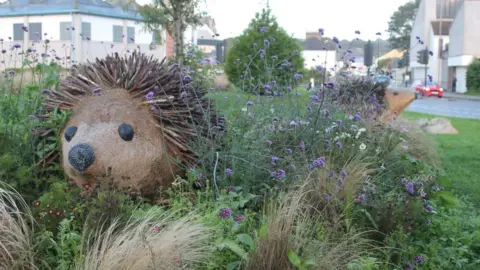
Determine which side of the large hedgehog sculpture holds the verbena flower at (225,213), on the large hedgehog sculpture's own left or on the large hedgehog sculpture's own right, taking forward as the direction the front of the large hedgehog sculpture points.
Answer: on the large hedgehog sculpture's own left

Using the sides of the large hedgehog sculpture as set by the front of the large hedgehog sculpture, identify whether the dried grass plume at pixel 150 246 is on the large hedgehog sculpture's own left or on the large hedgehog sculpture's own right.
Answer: on the large hedgehog sculpture's own left

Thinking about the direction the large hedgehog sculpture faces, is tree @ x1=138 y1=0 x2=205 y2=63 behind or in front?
behind

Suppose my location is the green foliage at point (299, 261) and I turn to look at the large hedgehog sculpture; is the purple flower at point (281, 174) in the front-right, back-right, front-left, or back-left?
front-right

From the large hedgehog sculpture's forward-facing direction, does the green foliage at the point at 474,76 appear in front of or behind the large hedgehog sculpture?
behind

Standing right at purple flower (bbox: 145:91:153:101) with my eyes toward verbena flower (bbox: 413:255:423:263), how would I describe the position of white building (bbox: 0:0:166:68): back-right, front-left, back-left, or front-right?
back-left

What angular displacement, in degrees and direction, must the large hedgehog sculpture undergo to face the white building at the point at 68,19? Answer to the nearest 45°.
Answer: approximately 135° to its right

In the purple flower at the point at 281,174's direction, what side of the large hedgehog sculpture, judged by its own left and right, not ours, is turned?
left

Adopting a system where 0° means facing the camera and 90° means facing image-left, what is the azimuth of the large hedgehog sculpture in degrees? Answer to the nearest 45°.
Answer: approximately 45°

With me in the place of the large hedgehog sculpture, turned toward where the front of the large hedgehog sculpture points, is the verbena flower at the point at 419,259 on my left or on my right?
on my left

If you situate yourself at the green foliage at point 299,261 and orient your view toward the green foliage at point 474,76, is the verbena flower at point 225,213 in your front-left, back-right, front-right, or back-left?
front-left

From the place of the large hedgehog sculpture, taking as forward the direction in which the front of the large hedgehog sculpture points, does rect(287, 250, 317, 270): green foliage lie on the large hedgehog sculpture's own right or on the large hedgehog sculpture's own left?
on the large hedgehog sculpture's own left

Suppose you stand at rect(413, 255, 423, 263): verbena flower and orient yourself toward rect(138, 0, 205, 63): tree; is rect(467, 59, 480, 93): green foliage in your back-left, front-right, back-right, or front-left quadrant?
front-right
